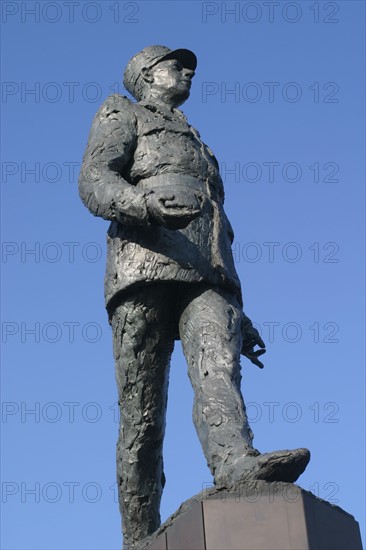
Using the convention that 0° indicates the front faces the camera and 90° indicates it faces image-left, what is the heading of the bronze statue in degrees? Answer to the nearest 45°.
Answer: approximately 315°
